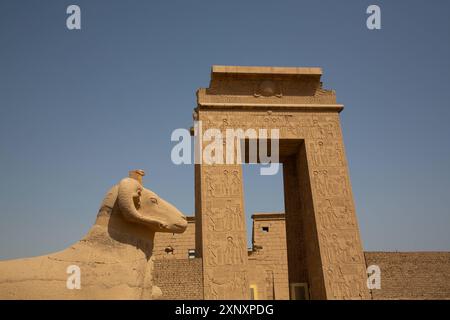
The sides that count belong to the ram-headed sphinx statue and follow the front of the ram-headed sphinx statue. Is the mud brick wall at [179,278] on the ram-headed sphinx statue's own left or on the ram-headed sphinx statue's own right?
on the ram-headed sphinx statue's own left

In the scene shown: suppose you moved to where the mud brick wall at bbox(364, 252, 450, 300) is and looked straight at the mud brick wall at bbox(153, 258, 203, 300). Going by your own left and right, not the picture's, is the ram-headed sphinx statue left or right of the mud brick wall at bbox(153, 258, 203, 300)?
left

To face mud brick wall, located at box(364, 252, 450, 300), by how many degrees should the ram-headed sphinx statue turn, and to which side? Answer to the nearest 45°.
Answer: approximately 45° to its left

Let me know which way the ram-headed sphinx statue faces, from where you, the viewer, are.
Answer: facing to the right of the viewer
